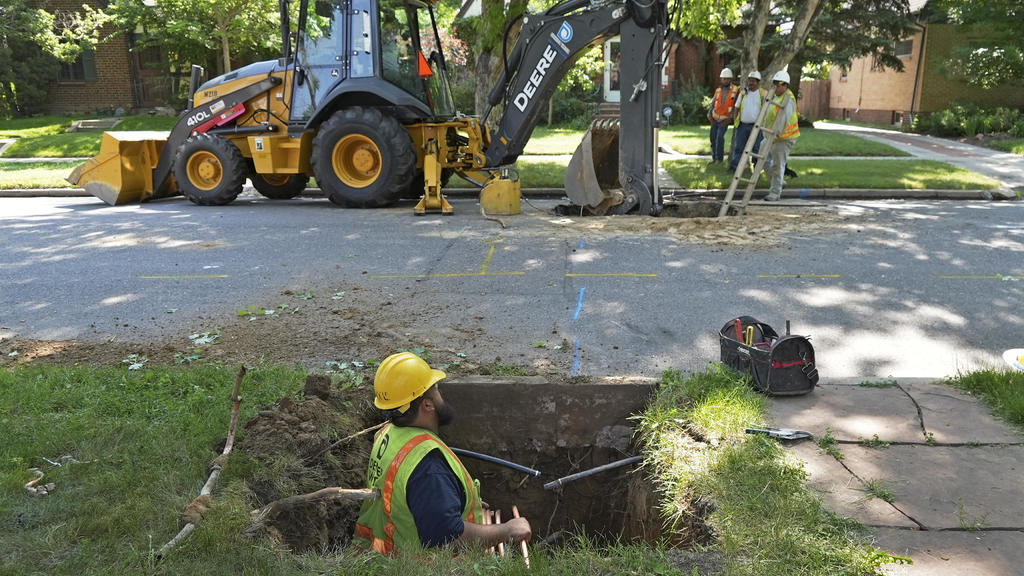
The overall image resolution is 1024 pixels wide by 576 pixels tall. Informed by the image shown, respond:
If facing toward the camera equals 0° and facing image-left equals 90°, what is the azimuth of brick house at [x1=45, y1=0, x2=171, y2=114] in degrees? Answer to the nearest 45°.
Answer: approximately 0°

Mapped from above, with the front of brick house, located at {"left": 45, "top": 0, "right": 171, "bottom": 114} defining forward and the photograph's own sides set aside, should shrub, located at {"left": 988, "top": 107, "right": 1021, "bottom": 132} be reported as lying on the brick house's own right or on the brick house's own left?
on the brick house's own left

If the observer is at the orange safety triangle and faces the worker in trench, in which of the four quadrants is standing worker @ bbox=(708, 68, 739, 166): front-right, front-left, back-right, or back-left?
back-left

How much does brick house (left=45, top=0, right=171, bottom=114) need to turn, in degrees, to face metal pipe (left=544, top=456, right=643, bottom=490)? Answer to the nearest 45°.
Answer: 0° — it already faces it

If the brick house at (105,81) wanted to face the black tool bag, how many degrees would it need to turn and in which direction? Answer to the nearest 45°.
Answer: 0° — it already faces it

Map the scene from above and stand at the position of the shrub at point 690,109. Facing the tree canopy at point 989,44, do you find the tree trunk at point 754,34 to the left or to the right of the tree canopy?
right

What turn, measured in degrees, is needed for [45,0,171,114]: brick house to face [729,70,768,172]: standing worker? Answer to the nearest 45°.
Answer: approximately 45° to its left

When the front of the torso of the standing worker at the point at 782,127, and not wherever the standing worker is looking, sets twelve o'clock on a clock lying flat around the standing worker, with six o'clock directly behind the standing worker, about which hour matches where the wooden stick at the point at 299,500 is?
The wooden stick is roughly at 11 o'clock from the standing worker.

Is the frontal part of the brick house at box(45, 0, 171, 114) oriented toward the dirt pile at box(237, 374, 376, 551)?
yes
